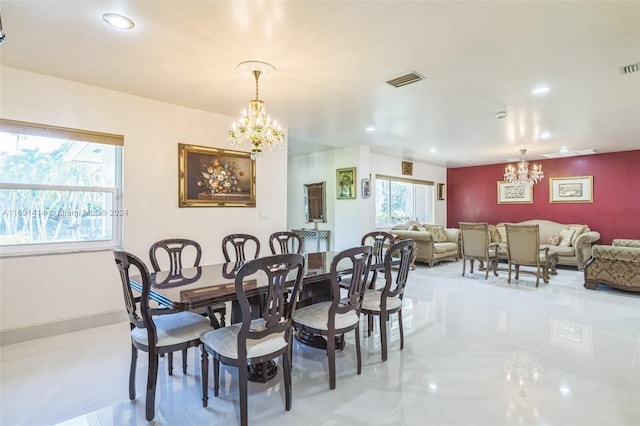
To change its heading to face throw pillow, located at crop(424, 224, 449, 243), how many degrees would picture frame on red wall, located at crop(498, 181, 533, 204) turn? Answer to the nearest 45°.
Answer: approximately 45° to its right

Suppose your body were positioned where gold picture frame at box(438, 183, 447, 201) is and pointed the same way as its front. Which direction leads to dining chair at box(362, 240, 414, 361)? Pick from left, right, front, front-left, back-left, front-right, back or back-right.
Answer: front-right

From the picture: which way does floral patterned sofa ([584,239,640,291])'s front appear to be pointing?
to the viewer's left

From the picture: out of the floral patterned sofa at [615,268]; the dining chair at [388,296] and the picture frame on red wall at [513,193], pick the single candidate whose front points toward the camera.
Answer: the picture frame on red wall

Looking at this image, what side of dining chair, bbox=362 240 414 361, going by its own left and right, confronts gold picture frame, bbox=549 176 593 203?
right

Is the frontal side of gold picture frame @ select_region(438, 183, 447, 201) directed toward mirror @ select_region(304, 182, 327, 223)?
no

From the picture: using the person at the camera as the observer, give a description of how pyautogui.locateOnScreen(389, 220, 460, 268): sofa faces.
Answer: facing the viewer and to the right of the viewer

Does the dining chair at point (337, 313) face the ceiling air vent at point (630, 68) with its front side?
no

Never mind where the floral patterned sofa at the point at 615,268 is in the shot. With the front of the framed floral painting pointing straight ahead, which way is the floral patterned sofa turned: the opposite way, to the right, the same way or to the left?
the opposite way

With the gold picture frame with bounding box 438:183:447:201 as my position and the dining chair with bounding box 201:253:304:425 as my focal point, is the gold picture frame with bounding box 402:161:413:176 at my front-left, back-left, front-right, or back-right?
front-right

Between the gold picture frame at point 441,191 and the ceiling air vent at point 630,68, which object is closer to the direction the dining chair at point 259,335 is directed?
the gold picture frame

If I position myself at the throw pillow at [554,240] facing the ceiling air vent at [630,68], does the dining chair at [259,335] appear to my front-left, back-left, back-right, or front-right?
front-right

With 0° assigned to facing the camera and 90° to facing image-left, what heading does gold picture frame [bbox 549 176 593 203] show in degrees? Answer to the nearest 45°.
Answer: approximately 0°

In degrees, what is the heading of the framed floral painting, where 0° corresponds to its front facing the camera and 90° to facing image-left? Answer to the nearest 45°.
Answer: approximately 315°
